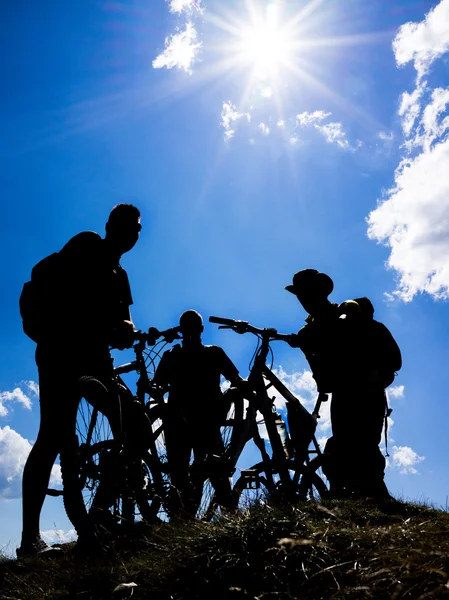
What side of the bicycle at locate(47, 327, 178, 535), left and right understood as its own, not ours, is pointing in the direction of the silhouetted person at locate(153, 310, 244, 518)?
front

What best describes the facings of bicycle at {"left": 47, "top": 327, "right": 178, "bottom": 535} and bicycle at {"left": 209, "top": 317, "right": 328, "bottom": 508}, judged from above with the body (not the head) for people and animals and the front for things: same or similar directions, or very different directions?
very different directions

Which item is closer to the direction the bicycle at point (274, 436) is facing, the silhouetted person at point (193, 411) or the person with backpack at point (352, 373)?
the silhouetted person

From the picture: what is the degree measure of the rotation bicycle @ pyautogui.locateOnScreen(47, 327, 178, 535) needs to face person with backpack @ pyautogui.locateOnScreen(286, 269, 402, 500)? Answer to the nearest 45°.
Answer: approximately 45° to its right

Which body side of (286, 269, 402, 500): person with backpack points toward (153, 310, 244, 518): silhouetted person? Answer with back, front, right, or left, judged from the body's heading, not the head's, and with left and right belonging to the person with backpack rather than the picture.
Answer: front

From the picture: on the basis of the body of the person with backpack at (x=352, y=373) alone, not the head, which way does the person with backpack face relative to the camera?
to the viewer's left

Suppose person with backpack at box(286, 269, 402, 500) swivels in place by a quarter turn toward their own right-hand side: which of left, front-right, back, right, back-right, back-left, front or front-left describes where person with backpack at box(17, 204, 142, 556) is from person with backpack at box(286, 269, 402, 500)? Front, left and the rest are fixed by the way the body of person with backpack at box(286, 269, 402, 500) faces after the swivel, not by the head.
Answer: back-left

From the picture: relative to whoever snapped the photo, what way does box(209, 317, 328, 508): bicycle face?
facing the viewer and to the left of the viewer

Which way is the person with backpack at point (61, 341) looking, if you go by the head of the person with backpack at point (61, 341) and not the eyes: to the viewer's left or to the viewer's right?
to the viewer's right

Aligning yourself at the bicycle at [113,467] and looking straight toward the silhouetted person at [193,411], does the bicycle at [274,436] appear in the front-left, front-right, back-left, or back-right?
front-right

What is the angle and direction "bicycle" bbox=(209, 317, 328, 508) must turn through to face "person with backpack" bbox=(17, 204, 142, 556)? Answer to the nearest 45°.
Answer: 0° — it already faces them

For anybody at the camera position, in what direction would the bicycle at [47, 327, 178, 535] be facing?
facing away from the viewer and to the right of the viewer

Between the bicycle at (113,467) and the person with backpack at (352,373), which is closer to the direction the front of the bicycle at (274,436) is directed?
the bicycle

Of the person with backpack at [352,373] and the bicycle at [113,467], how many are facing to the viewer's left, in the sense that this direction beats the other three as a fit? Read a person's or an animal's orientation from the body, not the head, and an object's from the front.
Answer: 1

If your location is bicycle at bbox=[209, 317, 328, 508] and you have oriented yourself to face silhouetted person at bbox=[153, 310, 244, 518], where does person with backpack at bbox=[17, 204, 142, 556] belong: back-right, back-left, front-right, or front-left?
front-left
